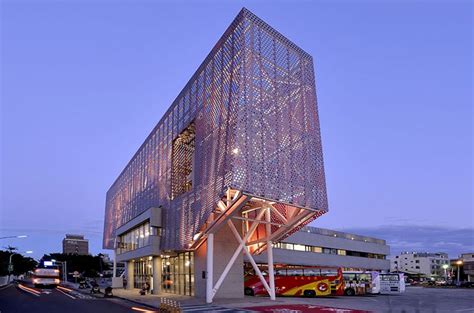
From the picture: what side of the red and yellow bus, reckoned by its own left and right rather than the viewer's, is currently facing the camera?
left

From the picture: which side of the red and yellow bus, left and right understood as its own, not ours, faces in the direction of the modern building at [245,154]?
front
